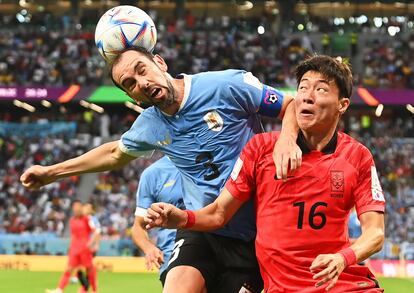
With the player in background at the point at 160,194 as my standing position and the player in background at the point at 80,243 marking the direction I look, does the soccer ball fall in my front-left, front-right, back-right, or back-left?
back-left

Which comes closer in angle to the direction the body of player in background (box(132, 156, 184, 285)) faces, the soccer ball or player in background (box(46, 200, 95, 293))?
the soccer ball

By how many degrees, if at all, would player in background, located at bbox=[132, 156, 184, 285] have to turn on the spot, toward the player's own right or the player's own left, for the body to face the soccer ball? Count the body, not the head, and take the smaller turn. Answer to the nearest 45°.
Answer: approximately 45° to the player's own right

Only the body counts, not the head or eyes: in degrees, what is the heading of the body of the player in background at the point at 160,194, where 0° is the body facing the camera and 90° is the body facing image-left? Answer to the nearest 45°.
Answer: approximately 315°
